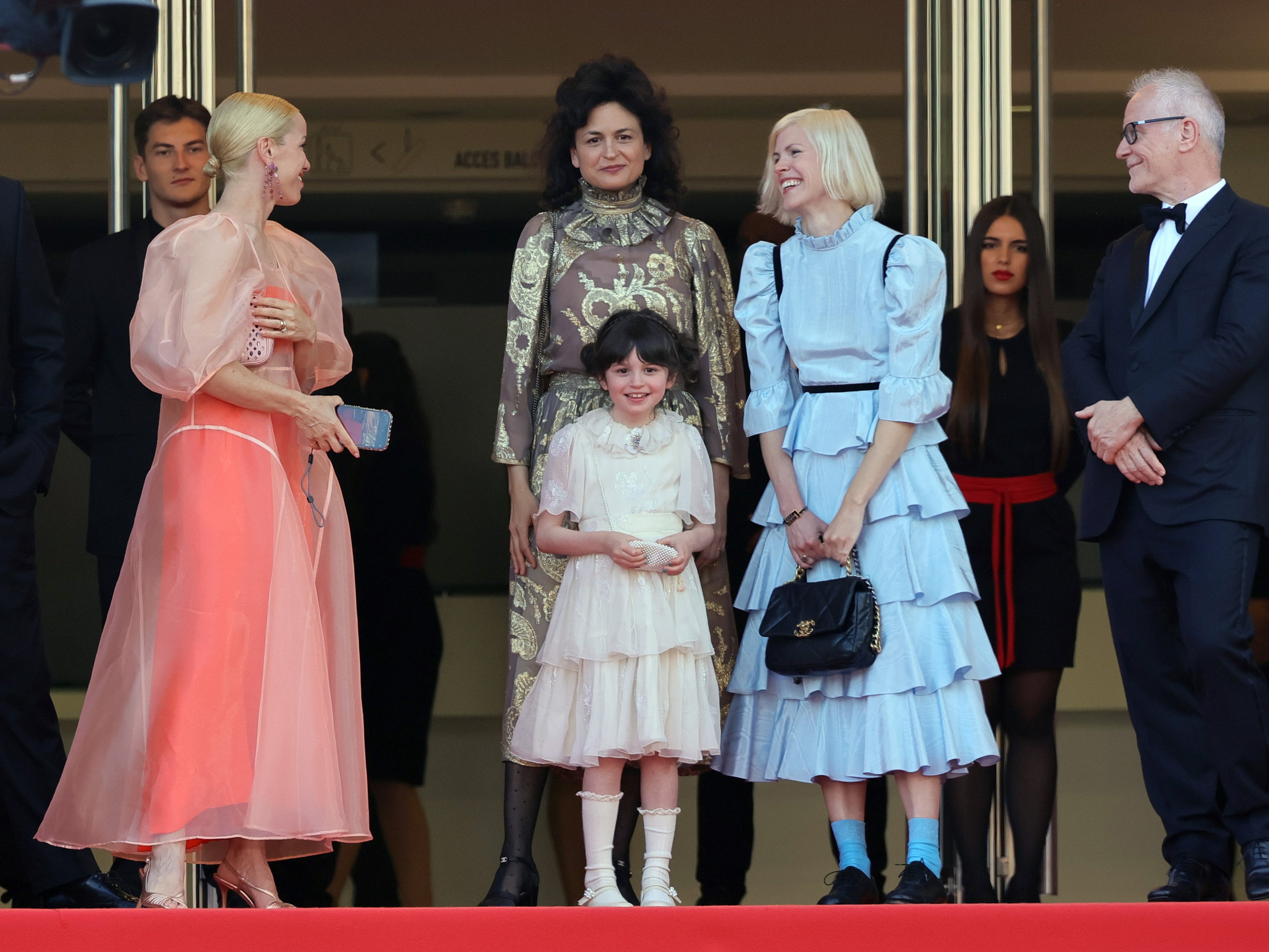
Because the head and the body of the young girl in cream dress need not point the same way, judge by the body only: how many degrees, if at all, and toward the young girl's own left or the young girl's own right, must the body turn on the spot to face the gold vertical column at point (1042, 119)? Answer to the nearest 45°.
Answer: approximately 135° to the young girl's own left

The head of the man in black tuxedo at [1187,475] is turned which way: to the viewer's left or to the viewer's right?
to the viewer's left

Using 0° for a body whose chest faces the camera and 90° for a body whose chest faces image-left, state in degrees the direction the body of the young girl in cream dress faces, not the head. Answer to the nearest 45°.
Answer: approximately 0°

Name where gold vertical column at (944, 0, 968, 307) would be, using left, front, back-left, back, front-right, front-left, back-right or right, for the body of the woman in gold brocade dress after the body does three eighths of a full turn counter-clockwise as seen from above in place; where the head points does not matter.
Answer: front

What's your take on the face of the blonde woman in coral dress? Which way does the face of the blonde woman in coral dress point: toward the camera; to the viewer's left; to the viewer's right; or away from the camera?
to the viewer's right

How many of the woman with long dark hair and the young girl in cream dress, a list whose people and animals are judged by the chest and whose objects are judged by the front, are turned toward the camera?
2

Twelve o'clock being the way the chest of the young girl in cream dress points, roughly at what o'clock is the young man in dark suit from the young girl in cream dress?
The young man in dark suit is roughly at 4 o'clock from the young girl in cream dress.

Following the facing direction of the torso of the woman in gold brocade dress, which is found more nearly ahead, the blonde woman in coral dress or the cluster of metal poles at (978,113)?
the blonde woman in coral dress

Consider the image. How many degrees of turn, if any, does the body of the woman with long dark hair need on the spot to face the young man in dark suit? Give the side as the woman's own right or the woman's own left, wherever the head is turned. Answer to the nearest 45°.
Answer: approximately 90° to the woman's own right
